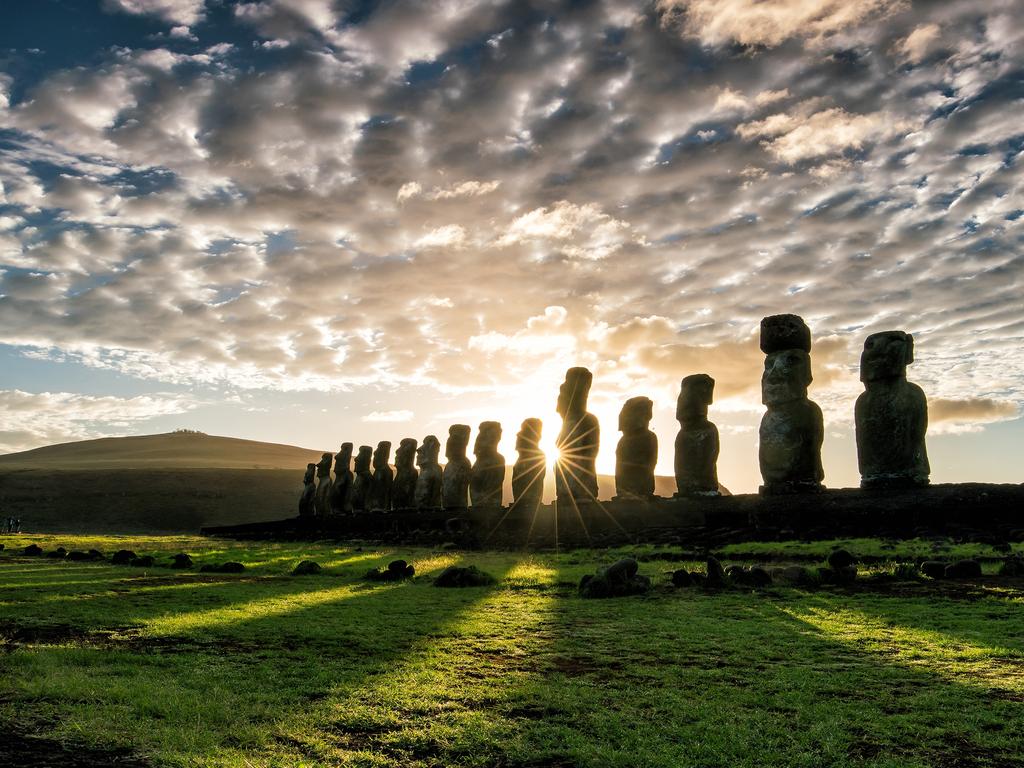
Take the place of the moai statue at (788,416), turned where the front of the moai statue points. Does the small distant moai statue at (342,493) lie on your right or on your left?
on your right

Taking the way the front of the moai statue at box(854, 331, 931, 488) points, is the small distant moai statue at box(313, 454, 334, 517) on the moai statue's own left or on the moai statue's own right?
on the moai statue's own right

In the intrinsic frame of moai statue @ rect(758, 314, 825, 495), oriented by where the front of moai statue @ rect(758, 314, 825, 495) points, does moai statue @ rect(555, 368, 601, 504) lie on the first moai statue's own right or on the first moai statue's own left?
on the first moai statue's own right

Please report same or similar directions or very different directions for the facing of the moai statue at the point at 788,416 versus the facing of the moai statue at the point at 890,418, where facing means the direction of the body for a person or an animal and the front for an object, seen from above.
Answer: same or similar directions

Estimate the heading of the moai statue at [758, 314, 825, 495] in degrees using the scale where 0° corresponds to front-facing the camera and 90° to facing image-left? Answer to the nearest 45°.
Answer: approximately 45°

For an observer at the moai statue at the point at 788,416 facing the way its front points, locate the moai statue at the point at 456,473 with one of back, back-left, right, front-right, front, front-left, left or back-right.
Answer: right

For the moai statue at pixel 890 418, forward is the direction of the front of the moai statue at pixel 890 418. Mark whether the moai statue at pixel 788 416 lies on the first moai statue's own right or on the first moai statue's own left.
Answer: on the first moai statue's own right

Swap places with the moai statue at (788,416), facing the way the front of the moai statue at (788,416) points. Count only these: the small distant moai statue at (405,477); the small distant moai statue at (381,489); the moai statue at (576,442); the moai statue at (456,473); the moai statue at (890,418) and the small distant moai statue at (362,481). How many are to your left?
1

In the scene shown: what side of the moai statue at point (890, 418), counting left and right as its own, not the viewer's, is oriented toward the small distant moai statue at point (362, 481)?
right

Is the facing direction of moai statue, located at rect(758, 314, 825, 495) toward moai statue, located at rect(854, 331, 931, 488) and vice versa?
no

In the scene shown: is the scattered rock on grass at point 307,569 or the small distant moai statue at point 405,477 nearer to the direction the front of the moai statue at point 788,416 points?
the scattered rock on grass

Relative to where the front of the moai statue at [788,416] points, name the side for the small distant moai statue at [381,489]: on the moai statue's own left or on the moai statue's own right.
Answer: on the moai statue's own right

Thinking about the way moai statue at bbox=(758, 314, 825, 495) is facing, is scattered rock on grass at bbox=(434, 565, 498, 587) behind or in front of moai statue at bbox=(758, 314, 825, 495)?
in front

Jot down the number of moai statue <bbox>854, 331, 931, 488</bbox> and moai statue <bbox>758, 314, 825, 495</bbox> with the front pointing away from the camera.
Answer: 0

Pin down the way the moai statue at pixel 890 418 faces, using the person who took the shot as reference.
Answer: facing the viewer and to the left of the viewer

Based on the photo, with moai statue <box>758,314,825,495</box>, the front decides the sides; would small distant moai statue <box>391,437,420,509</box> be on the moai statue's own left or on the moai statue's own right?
on the moai statue's own right
